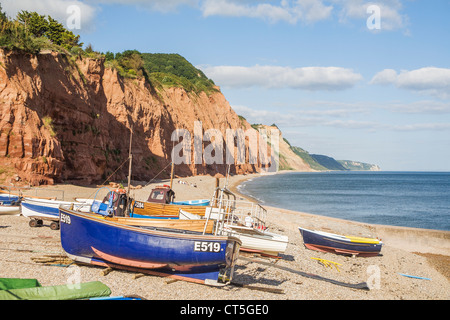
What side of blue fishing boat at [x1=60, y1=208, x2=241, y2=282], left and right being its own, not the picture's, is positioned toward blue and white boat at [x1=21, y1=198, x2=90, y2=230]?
front

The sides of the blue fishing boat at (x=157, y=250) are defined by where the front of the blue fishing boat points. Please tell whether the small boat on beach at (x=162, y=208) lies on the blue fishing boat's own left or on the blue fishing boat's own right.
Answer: on the blue fishing boat's own right

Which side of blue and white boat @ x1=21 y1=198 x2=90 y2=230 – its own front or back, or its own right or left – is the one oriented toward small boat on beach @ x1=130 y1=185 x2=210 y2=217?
back

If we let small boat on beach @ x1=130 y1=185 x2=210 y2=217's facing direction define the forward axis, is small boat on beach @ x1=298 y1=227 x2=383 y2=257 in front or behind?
behind

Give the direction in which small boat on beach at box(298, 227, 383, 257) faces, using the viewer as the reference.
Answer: facing to the left of the viewer

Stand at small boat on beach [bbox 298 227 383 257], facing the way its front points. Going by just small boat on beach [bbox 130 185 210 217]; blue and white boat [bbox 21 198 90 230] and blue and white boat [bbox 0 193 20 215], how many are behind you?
0

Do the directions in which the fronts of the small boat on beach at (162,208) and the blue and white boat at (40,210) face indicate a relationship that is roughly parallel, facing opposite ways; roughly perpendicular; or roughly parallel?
roughly parallel

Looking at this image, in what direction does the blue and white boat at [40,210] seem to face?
to the viewer's left

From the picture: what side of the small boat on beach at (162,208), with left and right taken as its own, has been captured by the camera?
left
